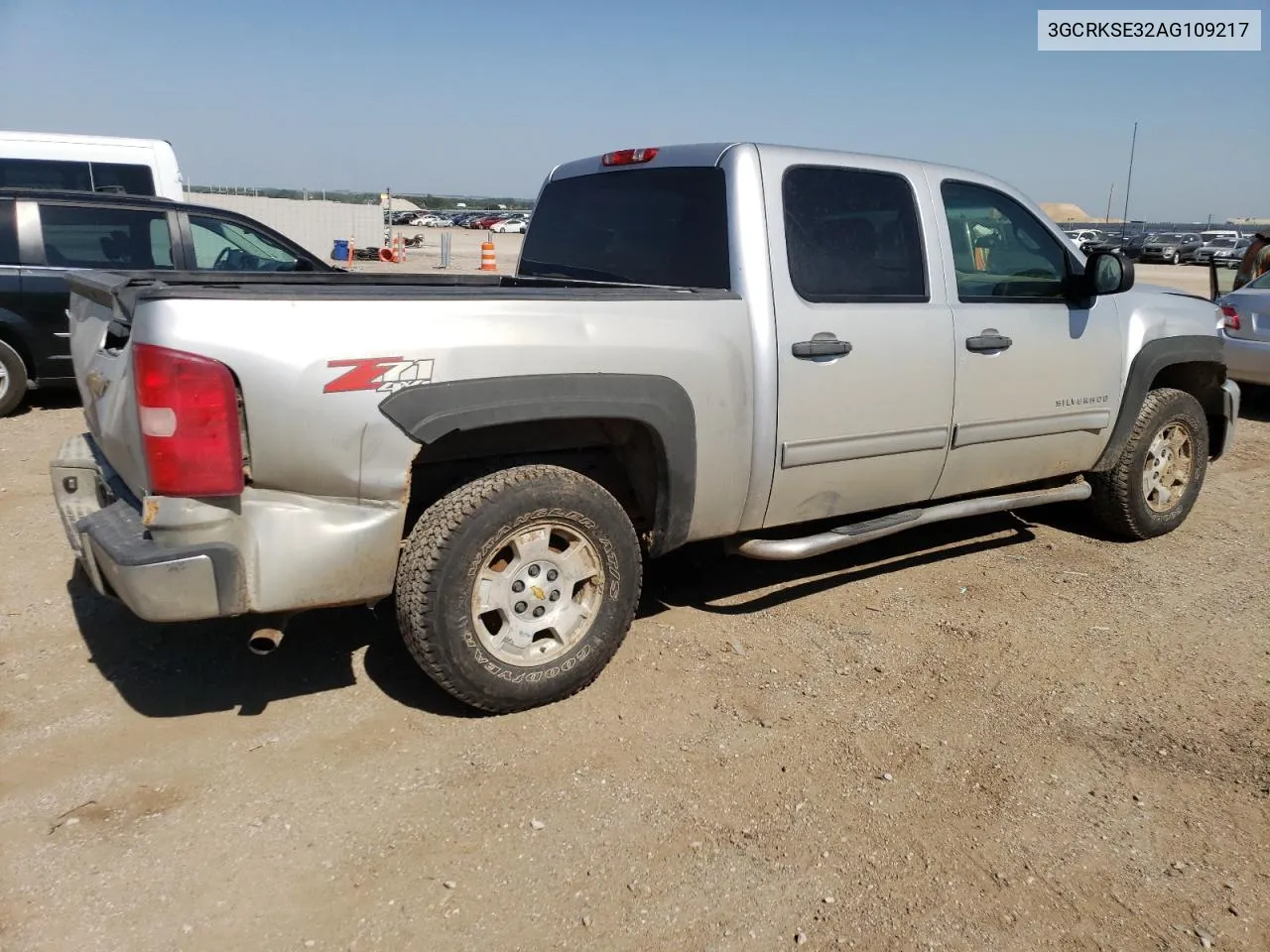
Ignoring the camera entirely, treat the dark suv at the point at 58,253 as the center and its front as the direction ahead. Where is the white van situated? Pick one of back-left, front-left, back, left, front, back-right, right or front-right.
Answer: left

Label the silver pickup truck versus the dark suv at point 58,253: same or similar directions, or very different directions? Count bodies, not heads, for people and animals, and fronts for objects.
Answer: same or similar directions

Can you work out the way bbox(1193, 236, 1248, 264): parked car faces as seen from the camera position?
facing the viewer and to the left of the viewer

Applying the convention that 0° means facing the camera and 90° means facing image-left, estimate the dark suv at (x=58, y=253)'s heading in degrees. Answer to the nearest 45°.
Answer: approximately 270°

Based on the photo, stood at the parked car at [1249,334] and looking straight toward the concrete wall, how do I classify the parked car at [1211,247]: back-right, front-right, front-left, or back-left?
front-right

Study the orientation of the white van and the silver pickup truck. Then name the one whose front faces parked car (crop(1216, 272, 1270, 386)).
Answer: the silver pickup truck

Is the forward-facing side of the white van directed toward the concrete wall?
no

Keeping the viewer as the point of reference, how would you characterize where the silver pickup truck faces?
facing away from the viewer and to the right of the viewer

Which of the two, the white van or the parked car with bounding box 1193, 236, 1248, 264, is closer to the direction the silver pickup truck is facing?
the parked car

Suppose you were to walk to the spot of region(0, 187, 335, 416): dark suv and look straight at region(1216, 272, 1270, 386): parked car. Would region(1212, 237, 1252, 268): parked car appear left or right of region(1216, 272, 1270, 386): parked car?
left
